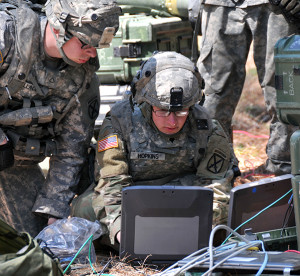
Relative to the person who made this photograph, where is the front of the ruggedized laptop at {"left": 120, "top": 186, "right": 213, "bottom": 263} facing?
facing away from the viewer

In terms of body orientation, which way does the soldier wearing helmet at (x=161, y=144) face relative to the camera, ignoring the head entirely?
toward the camera

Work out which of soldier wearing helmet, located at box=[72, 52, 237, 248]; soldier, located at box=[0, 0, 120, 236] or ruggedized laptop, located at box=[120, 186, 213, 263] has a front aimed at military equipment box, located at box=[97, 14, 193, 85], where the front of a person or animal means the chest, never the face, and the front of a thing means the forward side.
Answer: the ruggedized laptop

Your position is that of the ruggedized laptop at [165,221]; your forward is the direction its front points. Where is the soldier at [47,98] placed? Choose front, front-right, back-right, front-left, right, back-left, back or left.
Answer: front-left

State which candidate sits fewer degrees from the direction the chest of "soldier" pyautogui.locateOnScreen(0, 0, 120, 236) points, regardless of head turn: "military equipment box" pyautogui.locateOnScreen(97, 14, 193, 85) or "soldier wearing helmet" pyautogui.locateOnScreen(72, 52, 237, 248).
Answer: the soldier wearing helmet

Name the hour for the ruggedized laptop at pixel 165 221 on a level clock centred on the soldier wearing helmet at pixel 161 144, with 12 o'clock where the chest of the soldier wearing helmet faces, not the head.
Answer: The ruggedized laptop is roughly at 12 o'clock from the soldier wearing helmet.

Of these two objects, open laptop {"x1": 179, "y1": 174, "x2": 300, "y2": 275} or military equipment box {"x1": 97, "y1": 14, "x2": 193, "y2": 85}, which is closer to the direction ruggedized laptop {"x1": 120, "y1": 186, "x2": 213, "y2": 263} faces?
the military equipment box

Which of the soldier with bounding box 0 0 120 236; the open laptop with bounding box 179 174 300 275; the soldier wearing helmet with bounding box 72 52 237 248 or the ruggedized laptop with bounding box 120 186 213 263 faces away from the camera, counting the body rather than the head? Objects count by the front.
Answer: the ruggedized laptop

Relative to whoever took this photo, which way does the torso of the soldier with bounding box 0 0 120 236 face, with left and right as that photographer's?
facing the viewer and to the right of the viewer

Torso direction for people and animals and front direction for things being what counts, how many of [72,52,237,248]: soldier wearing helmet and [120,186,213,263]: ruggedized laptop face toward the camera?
1

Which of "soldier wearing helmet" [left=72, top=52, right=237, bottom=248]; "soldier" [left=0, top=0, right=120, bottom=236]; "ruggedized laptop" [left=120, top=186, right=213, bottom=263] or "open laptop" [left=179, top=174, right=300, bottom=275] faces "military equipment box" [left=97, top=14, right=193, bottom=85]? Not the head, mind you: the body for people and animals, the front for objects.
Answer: the ruggedized laptop

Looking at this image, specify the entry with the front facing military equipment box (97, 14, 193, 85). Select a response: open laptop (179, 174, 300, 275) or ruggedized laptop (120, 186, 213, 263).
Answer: the ruggedized laptop

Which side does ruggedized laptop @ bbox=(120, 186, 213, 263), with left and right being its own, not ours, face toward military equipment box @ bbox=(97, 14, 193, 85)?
front

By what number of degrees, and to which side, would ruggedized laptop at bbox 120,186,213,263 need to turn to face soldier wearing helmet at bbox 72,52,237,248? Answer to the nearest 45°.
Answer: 0° — it already faces them

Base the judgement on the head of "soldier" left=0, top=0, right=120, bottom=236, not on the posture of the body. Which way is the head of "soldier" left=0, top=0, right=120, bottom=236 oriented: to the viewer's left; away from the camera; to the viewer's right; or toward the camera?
to the viewer's right
